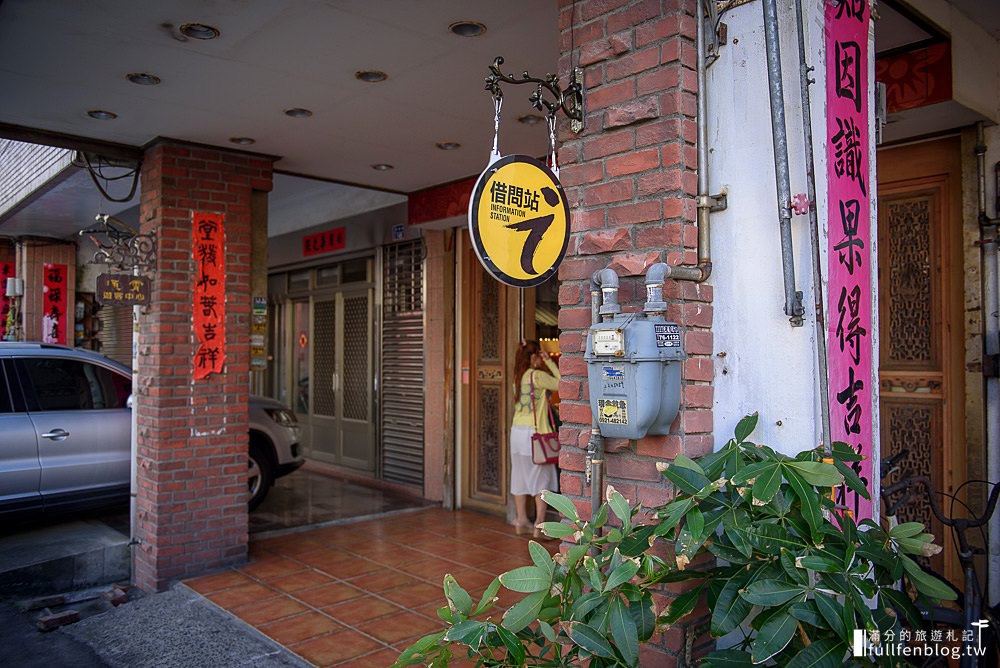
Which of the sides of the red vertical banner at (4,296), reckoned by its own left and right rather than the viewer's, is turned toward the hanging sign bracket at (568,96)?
front

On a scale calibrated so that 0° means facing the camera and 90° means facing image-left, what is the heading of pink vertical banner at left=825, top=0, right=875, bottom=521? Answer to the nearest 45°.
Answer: approximately 0°

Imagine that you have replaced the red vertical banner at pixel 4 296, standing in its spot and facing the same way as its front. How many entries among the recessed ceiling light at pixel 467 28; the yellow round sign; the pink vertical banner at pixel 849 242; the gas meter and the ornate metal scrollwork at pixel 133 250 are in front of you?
5

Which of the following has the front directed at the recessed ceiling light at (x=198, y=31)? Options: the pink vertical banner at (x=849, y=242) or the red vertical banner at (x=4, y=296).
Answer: the red vertical banner at (x=4, y=296)

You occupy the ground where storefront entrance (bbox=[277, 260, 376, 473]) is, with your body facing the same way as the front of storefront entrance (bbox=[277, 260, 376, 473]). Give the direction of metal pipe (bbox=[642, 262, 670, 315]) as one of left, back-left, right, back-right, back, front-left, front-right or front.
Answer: front-left

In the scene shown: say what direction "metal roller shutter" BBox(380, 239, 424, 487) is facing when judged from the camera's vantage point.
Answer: facing the viewer and to the left of the viewer

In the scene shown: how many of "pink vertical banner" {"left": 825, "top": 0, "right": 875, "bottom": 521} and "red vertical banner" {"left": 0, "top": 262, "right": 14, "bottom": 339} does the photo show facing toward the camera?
2

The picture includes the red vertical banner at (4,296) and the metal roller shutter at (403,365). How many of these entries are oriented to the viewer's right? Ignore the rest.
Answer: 0

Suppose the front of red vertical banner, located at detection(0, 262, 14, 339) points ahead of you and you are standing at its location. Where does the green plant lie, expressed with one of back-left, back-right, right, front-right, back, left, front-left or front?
front

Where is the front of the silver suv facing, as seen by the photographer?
facing to the right of the viewer

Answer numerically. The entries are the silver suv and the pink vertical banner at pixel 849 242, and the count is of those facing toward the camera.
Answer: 1

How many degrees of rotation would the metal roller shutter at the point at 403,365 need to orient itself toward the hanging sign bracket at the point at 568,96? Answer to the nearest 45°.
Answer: approximately 45° to its left
